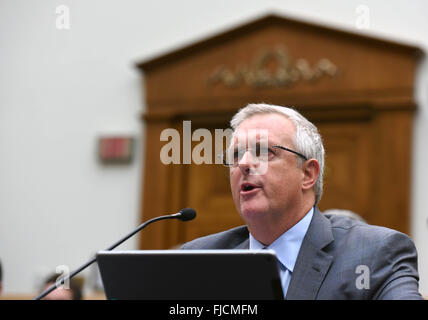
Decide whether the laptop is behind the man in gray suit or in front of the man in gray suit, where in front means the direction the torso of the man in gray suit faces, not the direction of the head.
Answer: in front

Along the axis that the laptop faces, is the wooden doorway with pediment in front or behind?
in front

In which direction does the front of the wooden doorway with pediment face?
toward the camera

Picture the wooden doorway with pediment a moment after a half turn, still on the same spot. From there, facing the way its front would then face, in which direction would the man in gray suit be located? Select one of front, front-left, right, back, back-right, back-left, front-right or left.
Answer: back

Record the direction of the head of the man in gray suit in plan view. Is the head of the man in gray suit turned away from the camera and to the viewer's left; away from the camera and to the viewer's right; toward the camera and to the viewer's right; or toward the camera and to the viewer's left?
toward the camera and to the viewer's left

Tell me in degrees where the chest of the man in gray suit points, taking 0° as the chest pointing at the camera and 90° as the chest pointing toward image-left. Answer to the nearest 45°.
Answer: approximately 45°

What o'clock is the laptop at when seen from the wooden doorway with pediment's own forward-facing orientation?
The laptop is roughly at 12 o'clock from the wooden doorway with pediment.

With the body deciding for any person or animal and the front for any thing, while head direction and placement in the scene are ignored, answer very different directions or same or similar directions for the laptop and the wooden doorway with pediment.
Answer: very different directions

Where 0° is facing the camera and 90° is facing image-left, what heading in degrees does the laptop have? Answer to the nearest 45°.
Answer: approximately 180°

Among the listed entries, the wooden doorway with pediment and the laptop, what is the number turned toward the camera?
1
